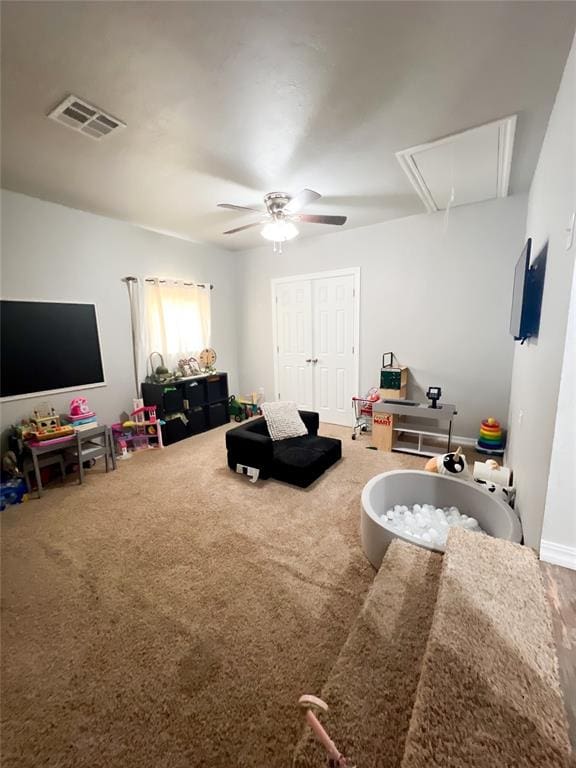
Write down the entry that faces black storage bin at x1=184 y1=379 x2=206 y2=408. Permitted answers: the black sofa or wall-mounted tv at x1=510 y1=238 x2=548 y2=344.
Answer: the wall-mounted tv

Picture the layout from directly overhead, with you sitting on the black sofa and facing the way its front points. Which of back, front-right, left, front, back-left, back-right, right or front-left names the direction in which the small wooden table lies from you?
back-right

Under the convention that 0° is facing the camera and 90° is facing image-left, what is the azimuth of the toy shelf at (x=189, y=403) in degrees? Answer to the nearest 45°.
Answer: approximately 315°

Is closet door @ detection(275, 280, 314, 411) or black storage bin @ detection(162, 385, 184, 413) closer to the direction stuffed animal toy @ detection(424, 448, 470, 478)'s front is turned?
the black storage bin
